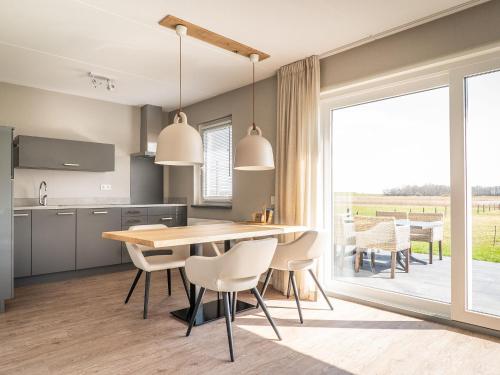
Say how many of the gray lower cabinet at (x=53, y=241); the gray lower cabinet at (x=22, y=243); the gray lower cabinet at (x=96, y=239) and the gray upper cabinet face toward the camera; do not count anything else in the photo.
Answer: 4

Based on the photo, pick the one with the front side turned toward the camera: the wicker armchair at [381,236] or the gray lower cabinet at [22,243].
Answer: the gray lower cabinet

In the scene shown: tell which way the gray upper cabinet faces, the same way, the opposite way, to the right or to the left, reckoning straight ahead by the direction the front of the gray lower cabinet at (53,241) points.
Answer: the same way

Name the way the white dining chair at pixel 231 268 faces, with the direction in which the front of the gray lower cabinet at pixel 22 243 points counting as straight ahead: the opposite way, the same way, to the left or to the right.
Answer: the opposite way

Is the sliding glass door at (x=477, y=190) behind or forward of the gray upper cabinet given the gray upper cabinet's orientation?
forward

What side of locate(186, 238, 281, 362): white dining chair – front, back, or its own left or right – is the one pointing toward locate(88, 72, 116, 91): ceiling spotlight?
front

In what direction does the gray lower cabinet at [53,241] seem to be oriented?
toward the camera

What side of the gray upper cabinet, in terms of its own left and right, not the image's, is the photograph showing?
front

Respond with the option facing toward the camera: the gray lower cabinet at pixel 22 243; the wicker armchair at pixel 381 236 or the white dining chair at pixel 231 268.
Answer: the gray lower cabinet

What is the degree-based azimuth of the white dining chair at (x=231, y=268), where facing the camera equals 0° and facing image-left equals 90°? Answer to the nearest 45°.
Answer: approximately 135°

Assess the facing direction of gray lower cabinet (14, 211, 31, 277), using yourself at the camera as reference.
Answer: facing the viewer

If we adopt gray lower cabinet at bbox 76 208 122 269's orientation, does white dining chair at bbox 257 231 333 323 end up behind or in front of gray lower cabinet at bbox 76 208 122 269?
in front
